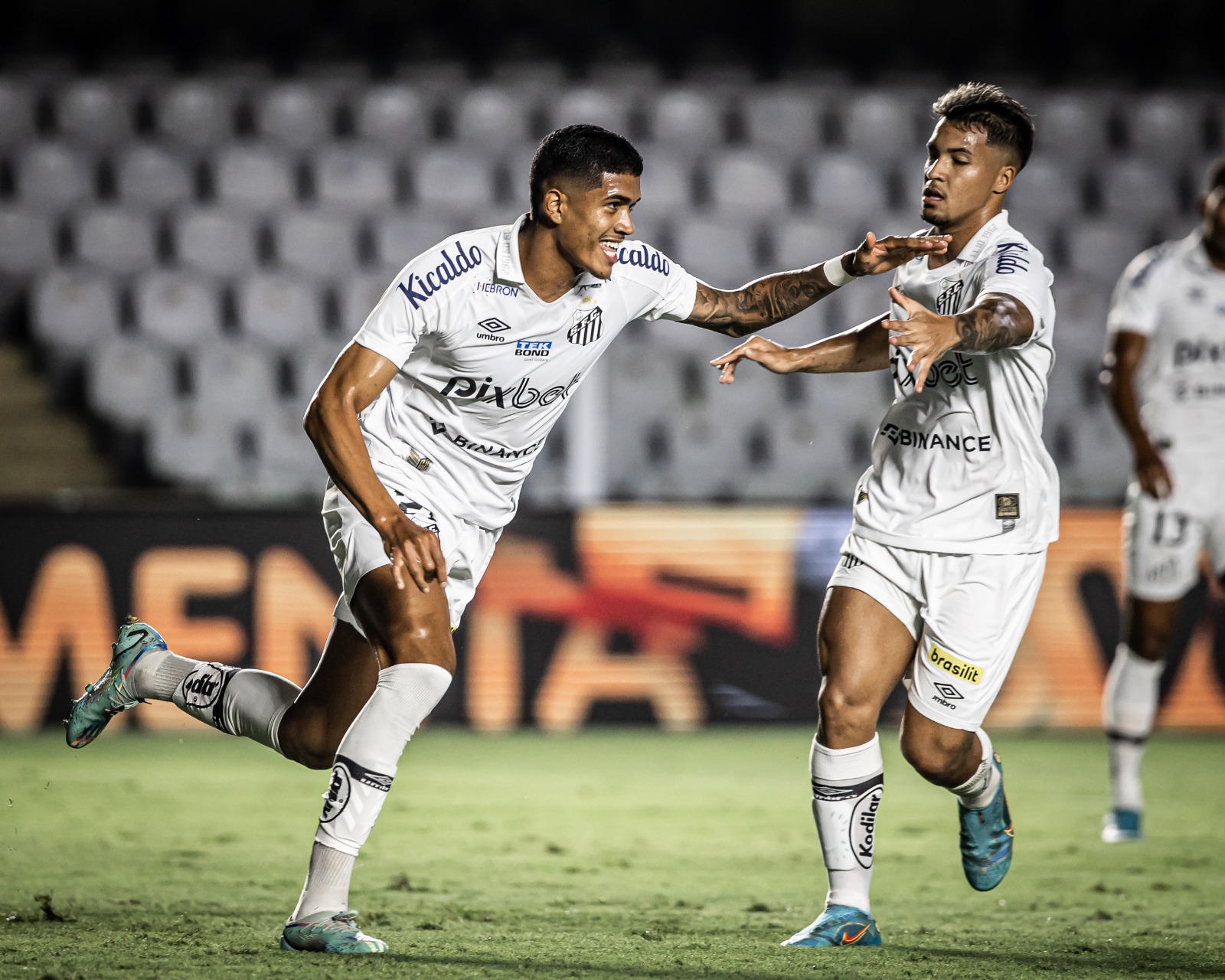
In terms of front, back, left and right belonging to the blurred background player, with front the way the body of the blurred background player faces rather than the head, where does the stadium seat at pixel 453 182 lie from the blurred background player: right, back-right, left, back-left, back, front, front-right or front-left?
back-right

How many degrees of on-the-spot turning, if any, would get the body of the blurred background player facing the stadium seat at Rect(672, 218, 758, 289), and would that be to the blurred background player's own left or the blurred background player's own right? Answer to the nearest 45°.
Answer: approximately 135° to the blurred background player's own right

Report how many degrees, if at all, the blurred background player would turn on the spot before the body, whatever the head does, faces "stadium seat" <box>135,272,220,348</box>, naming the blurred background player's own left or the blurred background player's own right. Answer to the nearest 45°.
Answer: approximately 135° to the blurred background player's own right

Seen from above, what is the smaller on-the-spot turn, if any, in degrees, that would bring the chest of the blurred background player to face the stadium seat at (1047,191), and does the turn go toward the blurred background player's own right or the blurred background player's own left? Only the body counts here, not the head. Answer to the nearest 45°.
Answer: approximately 180°

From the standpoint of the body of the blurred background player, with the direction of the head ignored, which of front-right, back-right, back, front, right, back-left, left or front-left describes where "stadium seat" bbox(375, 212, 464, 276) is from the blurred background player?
back-right

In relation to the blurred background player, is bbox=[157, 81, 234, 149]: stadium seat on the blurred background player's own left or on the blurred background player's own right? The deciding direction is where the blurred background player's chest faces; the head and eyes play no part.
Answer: on the blurred background player's own right

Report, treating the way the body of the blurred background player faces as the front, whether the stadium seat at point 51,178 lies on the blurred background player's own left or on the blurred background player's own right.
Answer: on the blurred background player's own right

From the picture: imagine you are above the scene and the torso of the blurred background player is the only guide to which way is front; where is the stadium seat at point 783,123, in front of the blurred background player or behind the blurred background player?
behind

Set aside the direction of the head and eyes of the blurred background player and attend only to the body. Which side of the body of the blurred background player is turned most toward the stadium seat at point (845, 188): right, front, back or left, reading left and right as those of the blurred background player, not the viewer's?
back

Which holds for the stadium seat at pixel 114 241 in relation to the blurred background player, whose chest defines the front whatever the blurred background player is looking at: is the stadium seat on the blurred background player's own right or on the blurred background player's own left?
on the blurred background player's own right

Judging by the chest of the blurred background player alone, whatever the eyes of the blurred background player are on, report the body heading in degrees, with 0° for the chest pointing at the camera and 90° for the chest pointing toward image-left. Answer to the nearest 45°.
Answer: approximately 0°

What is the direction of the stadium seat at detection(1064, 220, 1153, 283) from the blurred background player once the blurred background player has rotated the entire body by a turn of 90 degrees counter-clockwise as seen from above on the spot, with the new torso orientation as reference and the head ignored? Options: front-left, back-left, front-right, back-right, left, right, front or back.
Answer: left
